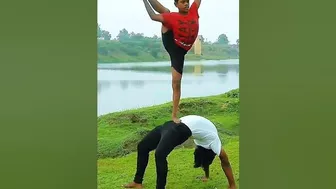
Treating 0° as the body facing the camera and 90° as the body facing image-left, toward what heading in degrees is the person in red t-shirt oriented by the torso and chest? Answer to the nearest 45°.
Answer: approximately 315°
